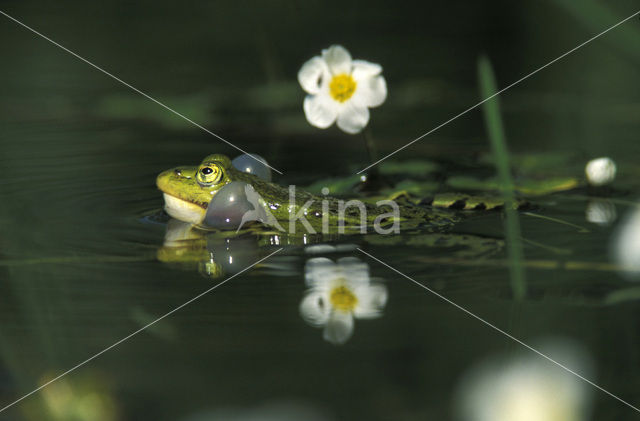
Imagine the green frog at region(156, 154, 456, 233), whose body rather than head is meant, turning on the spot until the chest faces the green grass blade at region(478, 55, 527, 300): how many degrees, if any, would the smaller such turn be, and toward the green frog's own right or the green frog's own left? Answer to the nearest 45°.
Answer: approximately 135° to the green frog's own left

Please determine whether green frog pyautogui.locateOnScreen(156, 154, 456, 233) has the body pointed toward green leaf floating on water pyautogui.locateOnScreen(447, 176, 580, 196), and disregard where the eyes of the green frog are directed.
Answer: no

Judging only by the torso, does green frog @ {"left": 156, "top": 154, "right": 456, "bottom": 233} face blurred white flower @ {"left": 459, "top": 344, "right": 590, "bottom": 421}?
no

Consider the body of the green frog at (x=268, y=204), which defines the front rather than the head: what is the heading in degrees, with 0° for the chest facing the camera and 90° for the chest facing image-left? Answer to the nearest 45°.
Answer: approximately 90°

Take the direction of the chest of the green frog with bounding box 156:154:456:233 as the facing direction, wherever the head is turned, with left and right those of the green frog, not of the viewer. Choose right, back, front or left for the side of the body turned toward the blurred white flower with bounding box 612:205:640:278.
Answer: back

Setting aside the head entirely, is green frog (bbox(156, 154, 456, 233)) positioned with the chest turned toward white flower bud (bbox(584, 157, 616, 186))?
no
